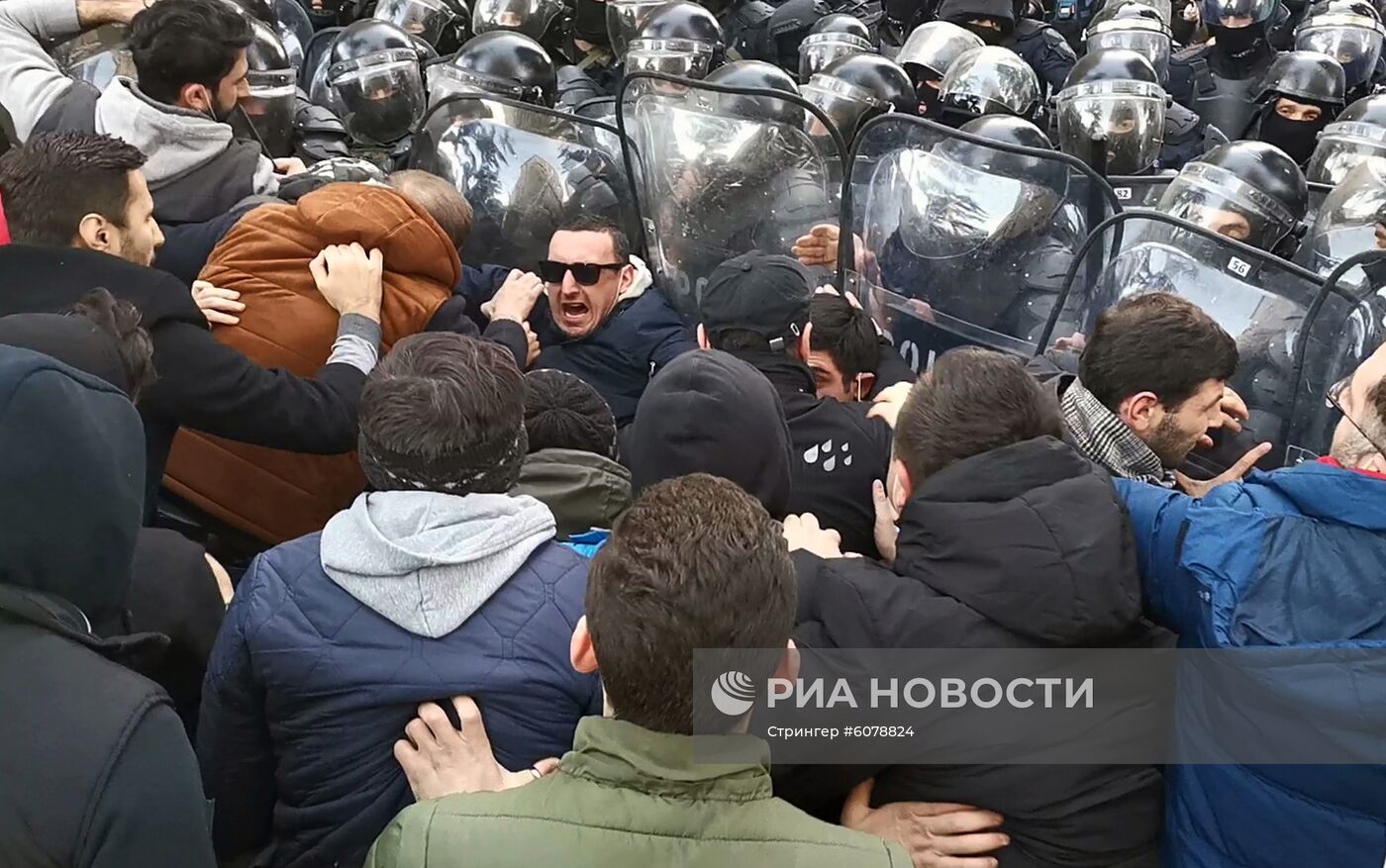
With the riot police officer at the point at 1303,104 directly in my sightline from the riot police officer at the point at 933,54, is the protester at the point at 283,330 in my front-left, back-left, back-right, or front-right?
back-right

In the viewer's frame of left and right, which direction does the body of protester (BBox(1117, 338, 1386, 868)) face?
facing away from the viewer and to the left of the viewer

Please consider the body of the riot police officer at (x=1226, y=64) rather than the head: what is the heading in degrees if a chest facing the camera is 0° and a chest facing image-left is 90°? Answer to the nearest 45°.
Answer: approximately 0°

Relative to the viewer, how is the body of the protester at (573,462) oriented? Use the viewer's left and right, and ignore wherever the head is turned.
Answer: facing away from the viewer

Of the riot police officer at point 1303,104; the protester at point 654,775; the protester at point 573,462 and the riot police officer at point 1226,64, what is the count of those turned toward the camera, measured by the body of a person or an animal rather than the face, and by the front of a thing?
2

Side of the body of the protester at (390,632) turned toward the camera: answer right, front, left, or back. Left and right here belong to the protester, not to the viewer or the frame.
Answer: back

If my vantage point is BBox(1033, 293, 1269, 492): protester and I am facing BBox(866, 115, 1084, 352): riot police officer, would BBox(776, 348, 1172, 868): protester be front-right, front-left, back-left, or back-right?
back-left
